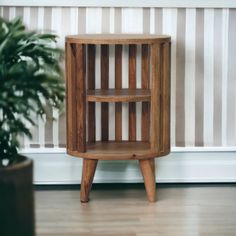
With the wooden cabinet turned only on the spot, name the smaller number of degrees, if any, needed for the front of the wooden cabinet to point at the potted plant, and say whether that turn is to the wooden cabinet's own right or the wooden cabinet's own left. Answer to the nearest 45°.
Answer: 0° — it already faces it

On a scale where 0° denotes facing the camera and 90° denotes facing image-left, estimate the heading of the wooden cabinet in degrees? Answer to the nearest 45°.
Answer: approximately 0°
